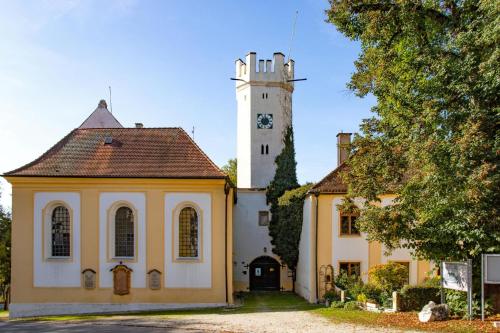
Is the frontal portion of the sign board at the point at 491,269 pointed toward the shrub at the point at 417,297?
no

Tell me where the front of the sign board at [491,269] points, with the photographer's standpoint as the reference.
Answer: facing the viewer

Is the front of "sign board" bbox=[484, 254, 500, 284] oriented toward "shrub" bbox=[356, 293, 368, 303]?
no

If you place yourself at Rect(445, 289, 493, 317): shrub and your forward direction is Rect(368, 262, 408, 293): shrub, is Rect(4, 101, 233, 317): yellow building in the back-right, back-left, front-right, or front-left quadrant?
front-left

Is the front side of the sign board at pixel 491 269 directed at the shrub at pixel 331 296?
no
